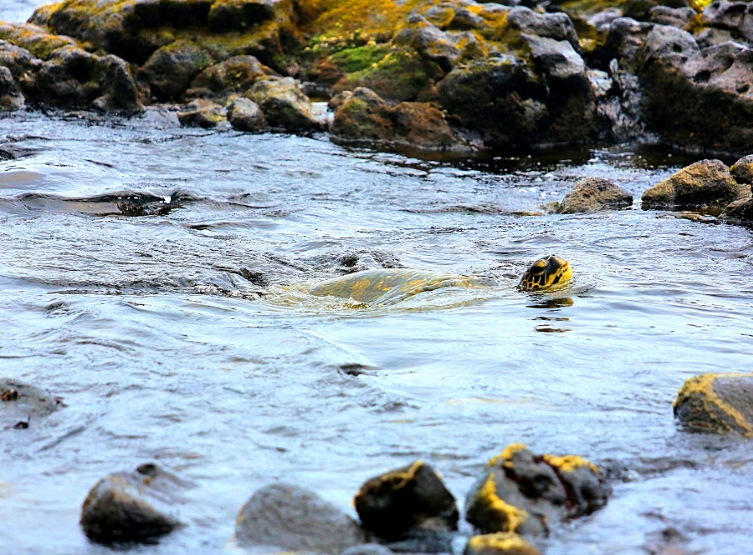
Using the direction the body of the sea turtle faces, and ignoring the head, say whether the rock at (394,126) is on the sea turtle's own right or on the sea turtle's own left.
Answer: on the sea turtle's own left

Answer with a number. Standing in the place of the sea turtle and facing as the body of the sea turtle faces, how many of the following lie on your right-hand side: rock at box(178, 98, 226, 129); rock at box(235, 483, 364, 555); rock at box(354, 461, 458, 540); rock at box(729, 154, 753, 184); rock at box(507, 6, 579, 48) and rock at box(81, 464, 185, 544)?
3

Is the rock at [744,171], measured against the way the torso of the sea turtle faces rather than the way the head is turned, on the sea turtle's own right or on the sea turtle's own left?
on the sea turtle's own left

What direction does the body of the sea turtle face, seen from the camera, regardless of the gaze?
to the viewer's right

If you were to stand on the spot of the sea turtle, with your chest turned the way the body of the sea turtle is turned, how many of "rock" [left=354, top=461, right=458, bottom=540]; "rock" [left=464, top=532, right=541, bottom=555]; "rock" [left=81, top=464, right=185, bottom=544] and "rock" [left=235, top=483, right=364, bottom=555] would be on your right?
4

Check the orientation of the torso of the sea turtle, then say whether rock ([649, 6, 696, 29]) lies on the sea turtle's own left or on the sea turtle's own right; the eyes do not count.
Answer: on the sea turtle's own left

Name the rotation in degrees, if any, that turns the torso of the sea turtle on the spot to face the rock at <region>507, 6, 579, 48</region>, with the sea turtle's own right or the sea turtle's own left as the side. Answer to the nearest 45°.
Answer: approximately 90° to the sea turtle's own left

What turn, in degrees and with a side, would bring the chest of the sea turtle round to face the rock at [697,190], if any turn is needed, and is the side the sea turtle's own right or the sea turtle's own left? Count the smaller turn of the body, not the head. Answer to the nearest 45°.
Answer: approximately 45° to the sea turtle's own left

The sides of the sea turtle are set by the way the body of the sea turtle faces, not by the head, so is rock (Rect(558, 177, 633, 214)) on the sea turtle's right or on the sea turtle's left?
on the sea turtle's left

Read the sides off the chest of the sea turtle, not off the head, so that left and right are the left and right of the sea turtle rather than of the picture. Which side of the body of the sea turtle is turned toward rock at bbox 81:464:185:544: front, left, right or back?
right

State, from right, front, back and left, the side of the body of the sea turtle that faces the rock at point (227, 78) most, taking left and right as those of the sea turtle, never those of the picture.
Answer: left

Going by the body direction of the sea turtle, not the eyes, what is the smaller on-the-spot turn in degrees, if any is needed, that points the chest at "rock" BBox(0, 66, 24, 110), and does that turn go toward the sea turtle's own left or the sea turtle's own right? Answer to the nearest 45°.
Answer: approximately 135° to the sea turtle's own left

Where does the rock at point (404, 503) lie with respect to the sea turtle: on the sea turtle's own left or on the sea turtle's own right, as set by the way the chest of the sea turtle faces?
on the sea turtle's own right
